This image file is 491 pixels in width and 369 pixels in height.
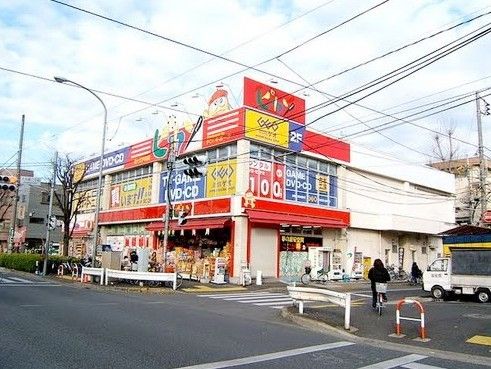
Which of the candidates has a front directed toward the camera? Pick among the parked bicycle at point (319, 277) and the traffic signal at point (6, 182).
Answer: the traffic signal

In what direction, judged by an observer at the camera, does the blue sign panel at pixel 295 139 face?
facing the viewer and to the right of the viewer

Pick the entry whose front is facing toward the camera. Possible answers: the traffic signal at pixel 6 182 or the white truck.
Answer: the traffic signal

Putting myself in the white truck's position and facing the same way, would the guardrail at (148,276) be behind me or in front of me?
in front

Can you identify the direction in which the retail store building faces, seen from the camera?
facing the viewer and to the left of the viewer

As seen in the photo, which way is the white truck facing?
to the viewer's left

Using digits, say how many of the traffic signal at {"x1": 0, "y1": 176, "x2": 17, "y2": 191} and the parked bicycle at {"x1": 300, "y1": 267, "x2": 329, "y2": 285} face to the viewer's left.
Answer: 1

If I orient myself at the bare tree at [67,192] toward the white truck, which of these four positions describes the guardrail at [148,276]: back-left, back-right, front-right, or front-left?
front-right

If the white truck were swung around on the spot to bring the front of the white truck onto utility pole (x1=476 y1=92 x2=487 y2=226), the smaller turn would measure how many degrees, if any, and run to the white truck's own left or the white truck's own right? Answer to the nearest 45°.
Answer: approximately 90° to the white truck's own right

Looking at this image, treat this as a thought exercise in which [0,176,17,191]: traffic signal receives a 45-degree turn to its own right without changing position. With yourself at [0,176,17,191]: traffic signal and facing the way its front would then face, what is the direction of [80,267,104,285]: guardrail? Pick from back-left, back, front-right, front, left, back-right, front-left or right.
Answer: left

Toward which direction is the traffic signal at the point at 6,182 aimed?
toward the camera

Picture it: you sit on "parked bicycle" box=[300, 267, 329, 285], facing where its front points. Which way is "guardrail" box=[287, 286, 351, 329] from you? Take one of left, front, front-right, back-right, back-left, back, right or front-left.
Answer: left

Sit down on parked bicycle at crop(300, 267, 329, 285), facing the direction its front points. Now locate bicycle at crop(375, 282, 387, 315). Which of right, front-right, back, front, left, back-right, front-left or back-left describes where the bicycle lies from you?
left

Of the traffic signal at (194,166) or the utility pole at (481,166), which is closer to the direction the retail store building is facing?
the traffic signal

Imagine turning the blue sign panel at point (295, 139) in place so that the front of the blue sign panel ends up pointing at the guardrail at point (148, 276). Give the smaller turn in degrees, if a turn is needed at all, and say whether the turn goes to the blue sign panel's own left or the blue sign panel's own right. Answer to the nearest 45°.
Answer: approximately 90° to the blue sign panel's own right

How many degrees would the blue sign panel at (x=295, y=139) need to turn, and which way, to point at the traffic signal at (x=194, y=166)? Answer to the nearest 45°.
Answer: approximately 90° to its right

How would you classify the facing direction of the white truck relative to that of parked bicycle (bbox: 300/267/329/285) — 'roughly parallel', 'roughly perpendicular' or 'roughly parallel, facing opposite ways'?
roughly parallel

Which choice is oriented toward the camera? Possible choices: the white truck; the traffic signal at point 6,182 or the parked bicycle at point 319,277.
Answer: the traffic signal
